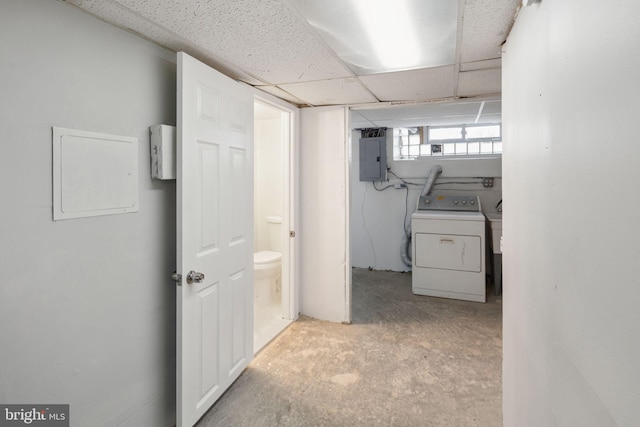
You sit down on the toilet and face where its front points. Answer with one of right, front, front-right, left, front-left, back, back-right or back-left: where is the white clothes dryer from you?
back-left

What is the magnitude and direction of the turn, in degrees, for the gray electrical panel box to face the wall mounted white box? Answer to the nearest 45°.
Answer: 0° — it already faces it

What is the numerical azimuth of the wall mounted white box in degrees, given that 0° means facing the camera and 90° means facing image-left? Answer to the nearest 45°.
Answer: approximately 315°

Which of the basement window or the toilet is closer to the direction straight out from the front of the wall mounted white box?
the basement window

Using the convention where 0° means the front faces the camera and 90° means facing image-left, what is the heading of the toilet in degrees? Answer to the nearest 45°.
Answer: approximately 45°

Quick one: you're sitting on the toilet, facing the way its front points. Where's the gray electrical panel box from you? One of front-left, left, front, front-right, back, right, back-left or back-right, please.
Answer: back

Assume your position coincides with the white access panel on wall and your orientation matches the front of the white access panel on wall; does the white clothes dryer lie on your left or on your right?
on your left

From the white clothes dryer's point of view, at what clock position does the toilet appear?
The toilet is roughly at 2 o'clock from the white clothes dryer.

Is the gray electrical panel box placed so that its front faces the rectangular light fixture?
yes

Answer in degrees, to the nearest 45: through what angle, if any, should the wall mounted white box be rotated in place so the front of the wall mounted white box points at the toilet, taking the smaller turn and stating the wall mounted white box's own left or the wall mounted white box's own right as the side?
approximately 90° to the wall mounted white box's own left

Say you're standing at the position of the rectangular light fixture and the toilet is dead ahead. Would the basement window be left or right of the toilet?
right

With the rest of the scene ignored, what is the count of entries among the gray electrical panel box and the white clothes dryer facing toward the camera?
2
